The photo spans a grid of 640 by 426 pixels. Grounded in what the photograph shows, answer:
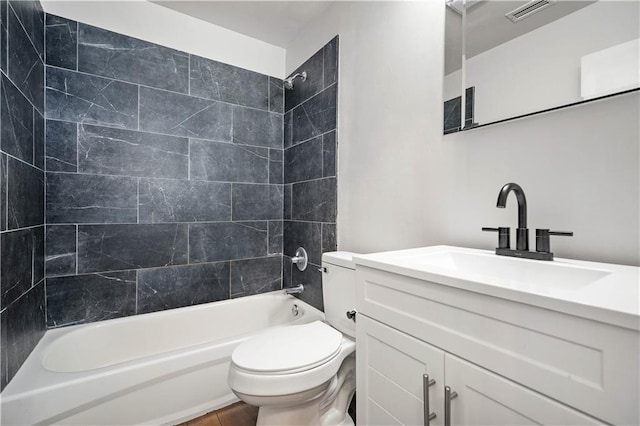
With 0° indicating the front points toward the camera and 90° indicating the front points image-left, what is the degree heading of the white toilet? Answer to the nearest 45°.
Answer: approximately 45°

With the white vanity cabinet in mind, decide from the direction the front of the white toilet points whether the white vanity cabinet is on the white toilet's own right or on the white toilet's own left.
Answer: on the white toilet's own left

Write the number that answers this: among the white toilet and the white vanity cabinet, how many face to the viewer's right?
0

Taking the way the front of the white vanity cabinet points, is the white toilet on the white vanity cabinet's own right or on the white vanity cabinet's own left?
on the white vanity cabinet's own right

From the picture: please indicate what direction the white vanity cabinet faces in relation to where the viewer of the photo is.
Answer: facing the viewer and to the left of the viewer
